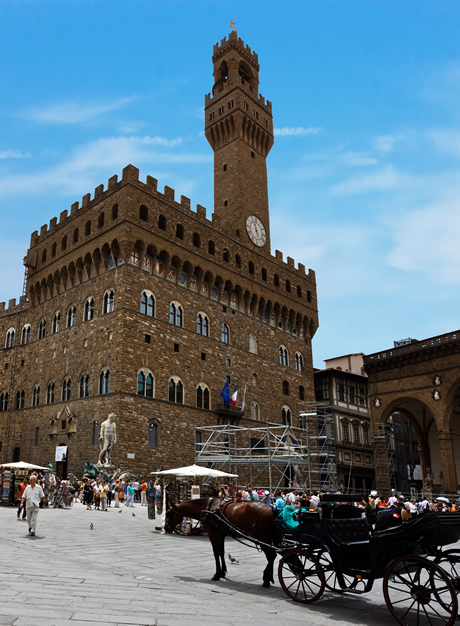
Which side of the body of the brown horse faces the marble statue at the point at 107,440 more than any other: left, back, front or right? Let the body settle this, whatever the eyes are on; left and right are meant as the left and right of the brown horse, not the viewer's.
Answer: right

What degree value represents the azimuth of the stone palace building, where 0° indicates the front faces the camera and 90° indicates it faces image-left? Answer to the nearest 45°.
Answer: approximately 315°

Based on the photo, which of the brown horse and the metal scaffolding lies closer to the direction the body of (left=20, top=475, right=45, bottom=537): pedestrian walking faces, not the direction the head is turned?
the brown horse

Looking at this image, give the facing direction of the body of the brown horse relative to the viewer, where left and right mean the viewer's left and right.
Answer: facing to the left of the viewer

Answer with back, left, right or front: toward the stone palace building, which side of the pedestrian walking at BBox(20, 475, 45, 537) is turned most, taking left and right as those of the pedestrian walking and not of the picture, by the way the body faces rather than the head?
back

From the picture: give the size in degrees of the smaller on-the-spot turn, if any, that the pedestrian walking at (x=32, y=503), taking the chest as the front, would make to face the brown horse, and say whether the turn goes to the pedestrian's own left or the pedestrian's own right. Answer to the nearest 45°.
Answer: approximately 45° to the pedestrian's own left

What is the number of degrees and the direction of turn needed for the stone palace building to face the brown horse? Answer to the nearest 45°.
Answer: approximately 45° to its right

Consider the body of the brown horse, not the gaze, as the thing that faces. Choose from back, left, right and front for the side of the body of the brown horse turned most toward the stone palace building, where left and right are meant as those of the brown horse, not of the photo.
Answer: right

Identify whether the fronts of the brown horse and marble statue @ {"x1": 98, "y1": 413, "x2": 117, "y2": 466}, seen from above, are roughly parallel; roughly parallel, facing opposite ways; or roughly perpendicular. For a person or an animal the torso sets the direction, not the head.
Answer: roughly perpendicular
